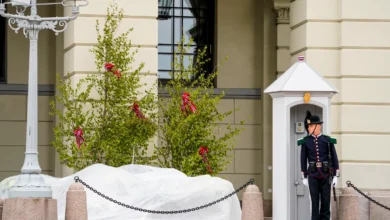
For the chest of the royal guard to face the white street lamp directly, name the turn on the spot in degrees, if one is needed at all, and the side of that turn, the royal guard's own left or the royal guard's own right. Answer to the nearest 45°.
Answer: approximately 90° to the royal guard's own right

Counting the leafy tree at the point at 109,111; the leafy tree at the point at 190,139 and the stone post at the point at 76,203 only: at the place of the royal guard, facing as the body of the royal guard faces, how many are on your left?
0

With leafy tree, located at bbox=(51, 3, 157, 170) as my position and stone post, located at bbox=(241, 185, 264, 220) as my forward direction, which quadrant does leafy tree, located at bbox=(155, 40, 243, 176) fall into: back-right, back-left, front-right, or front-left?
front-left

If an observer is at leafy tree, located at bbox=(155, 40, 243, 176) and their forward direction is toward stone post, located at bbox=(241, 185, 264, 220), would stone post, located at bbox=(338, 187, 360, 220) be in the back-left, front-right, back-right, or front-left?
front-left

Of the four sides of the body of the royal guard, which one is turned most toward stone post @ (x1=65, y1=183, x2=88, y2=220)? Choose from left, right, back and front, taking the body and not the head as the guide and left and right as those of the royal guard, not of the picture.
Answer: right

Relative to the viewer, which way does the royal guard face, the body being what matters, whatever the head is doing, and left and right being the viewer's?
facing the viewer

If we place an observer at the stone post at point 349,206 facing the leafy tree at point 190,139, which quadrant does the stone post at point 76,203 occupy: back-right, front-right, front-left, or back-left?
front-left

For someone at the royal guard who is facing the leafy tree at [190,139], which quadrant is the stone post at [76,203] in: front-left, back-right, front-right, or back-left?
front-left

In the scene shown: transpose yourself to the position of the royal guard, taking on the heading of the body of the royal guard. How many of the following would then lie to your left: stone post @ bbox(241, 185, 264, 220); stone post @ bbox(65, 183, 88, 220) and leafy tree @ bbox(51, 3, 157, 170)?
0

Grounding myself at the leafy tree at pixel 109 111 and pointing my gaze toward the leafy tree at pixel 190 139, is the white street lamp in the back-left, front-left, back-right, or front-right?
back-right
